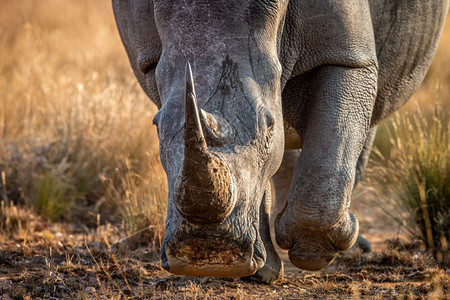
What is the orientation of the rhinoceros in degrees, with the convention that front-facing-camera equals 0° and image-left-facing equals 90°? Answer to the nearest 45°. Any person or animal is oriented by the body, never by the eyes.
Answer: approximately 0°
